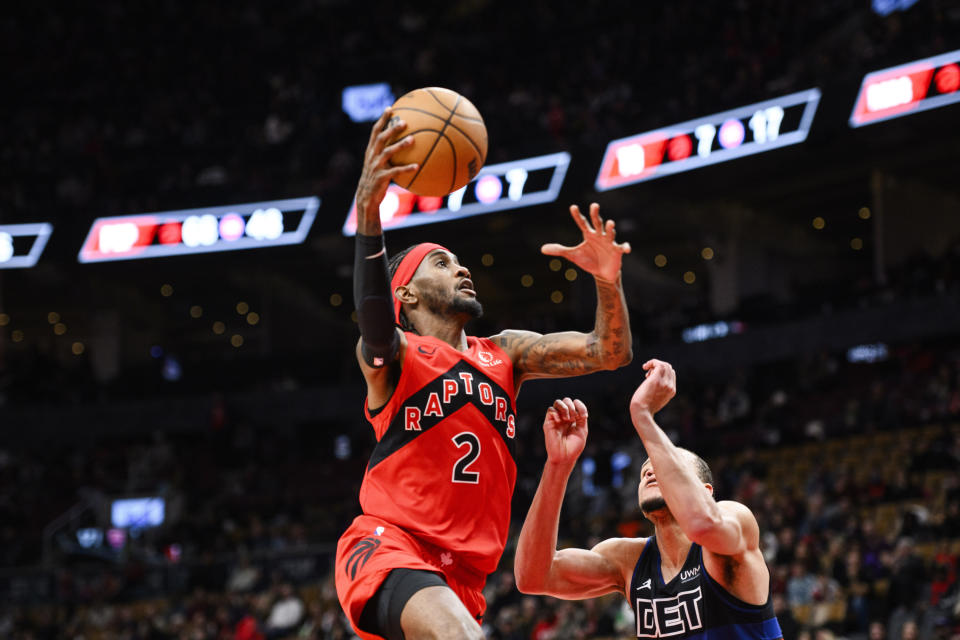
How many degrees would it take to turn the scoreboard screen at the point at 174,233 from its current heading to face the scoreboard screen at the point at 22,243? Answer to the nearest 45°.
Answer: approximately 90° to its right

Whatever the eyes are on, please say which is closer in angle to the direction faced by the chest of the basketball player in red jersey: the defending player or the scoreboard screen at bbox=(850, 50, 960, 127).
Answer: the defending player

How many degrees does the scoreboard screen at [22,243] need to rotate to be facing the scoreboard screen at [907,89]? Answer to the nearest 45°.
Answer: approximately 45° to its left

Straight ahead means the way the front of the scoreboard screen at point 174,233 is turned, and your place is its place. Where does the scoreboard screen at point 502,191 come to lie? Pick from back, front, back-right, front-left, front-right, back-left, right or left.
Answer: front-left

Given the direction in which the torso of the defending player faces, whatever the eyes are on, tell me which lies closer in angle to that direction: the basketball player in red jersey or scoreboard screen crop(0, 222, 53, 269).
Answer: the basketball player in red jersey

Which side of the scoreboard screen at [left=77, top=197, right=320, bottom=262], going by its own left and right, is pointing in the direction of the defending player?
front

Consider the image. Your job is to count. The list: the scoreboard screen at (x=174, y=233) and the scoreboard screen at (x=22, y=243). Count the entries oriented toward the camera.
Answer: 2

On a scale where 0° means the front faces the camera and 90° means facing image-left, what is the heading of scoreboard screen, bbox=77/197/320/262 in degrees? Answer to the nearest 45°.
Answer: approximately 0°

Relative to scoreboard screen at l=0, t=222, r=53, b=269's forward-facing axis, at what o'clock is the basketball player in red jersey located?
The basketball player in red jersey is roughly at 12 o'clock from the scoreboard screen.

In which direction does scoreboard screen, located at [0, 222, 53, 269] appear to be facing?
toward the camera

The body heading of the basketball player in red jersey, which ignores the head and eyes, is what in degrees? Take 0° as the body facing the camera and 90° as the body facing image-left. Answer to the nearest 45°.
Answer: approximately 315°

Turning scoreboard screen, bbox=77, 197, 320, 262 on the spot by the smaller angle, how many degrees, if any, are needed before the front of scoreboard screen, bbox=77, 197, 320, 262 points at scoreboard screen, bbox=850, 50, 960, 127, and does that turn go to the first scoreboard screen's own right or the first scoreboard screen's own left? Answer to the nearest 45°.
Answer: approximately 45° to the first scoreboard screen's own left
